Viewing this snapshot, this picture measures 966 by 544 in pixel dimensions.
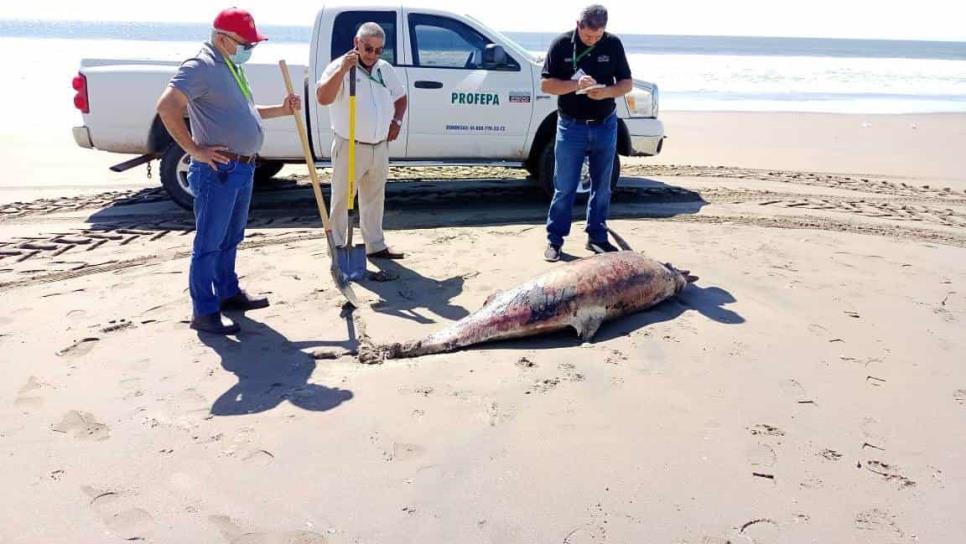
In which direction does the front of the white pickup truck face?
to the viewer's right

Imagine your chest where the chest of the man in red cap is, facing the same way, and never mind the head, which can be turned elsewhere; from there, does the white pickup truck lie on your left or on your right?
on your left

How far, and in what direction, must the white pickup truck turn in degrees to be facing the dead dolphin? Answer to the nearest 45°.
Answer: approximately 90° to its right

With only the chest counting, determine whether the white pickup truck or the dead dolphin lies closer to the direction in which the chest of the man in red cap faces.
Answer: the dead dolphin

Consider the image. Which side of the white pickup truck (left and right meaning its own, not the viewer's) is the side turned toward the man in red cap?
right

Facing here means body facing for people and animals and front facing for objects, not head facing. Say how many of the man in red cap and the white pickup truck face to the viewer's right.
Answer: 2

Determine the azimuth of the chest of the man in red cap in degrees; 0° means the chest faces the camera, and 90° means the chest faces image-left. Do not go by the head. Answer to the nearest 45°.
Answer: approximately 270°

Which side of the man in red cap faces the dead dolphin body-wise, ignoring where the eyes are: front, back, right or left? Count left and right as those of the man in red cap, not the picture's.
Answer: front
